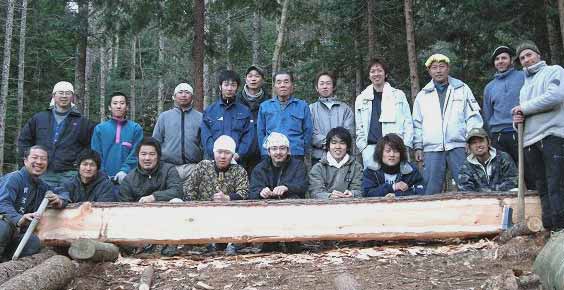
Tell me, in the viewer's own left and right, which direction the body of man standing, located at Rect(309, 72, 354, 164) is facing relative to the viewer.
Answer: facing the viewer

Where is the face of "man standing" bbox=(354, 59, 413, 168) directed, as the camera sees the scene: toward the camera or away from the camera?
toward the camera

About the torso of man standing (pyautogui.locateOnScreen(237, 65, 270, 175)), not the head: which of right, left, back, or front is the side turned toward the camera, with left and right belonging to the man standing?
front

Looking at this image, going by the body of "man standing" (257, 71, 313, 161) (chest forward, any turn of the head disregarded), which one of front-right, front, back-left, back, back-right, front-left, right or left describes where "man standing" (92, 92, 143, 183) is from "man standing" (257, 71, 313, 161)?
right

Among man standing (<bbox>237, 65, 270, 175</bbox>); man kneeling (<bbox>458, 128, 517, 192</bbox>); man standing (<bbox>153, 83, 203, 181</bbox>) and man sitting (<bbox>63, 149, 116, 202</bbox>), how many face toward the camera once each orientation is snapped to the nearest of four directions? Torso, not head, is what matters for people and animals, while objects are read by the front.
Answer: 4

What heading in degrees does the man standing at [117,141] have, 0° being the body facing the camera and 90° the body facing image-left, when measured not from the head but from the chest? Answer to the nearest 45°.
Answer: approximately 0°

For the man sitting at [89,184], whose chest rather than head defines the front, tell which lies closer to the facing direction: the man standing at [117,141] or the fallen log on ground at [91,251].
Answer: the fallen log on ground

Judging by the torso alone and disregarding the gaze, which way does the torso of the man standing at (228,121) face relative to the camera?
toward the camera

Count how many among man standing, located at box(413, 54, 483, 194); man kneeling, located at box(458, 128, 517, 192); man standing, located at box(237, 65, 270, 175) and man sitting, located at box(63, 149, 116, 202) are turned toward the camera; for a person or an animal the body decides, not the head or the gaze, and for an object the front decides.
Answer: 4

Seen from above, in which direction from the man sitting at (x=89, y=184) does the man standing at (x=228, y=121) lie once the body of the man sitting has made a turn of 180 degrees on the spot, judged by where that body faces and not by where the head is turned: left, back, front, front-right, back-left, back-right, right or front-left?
right

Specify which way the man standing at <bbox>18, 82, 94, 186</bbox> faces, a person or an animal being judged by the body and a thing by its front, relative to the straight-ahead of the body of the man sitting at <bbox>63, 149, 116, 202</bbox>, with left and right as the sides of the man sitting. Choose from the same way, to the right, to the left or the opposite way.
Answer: the same way

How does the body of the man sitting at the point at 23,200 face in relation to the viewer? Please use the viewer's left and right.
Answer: facing the viewer and to the right of the viewer

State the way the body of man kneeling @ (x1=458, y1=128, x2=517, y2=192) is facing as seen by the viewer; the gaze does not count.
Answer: toward the camera

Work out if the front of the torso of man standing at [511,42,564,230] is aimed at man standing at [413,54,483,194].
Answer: no

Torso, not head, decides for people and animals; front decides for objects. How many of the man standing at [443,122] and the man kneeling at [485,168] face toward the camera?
2

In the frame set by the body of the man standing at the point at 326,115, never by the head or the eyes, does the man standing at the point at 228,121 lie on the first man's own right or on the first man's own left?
on the first man's own right

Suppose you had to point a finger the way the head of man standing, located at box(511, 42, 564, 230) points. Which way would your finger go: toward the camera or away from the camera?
toward the camera

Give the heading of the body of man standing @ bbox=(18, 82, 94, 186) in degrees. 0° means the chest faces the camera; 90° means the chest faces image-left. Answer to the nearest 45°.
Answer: approximately 0°

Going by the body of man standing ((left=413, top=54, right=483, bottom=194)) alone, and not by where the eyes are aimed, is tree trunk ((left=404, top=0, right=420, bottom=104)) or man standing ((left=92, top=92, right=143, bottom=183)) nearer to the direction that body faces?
the man standing

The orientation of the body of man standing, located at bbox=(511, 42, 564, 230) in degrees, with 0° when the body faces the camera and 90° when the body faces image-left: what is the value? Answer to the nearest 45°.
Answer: approximately 45°
